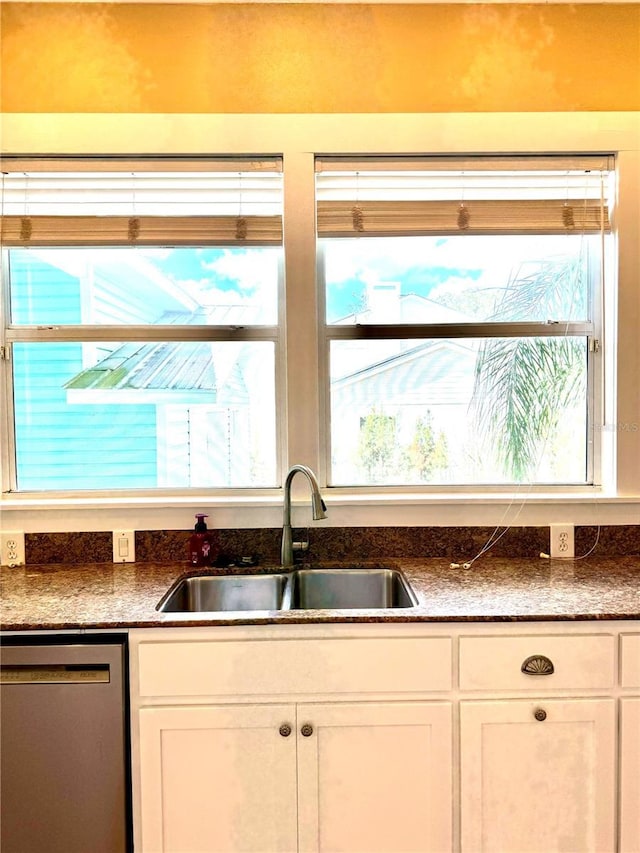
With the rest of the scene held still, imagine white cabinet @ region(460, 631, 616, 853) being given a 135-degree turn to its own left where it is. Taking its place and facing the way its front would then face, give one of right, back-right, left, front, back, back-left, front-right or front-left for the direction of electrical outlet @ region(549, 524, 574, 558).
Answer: front-left

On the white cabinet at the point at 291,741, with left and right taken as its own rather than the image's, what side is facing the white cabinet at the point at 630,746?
left

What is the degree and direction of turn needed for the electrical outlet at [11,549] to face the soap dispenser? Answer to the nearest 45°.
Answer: approximately 45° to its left

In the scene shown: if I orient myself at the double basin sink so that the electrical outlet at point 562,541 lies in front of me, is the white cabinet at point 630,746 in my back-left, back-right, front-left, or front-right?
front-right

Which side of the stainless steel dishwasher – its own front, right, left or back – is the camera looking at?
front

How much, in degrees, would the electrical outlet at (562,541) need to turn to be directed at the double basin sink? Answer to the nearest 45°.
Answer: approximately 45° to its right

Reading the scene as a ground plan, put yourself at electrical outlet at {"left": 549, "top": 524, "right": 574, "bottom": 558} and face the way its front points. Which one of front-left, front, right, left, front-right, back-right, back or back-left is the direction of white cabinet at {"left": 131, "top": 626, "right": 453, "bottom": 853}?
front-right

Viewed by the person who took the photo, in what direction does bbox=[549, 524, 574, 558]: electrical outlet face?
facing the viewer

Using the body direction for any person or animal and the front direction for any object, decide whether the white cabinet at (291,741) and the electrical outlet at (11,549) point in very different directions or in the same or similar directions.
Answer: same or similar directions

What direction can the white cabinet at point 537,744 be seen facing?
toward the camera

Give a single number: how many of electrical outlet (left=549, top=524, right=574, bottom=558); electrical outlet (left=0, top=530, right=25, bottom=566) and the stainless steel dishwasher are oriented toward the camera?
3

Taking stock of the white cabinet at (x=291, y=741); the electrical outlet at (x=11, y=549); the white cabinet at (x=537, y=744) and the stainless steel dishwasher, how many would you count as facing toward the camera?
4
